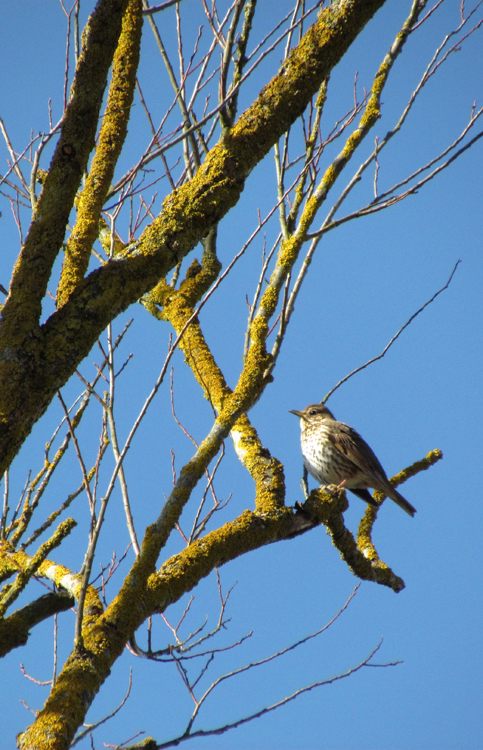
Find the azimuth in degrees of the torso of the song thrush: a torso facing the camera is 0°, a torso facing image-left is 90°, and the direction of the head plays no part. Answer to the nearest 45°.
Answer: approximately 90°
